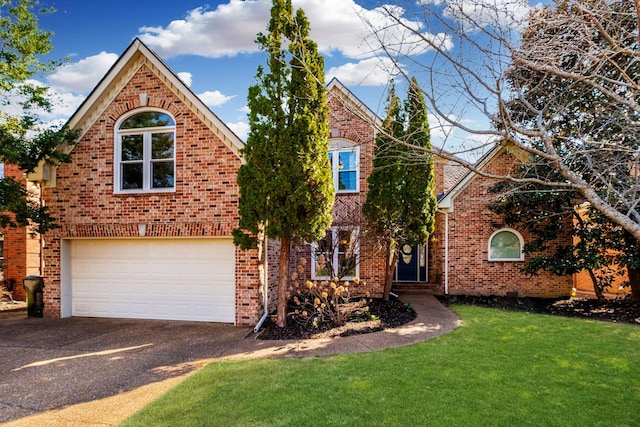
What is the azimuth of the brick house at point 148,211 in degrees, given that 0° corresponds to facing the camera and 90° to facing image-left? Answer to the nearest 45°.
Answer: approximately 0°

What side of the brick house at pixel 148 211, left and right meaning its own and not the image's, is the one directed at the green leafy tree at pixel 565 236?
left

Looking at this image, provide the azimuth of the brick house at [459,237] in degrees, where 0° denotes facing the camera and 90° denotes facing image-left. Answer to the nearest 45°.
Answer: approximately 0°

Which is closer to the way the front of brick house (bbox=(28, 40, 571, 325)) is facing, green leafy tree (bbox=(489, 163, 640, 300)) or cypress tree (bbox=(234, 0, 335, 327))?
the cypress tree

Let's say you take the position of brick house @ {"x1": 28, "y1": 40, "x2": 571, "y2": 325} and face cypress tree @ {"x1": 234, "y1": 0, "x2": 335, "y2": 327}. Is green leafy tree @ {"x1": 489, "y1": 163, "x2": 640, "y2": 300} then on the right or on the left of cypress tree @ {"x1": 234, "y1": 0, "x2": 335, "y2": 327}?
left
